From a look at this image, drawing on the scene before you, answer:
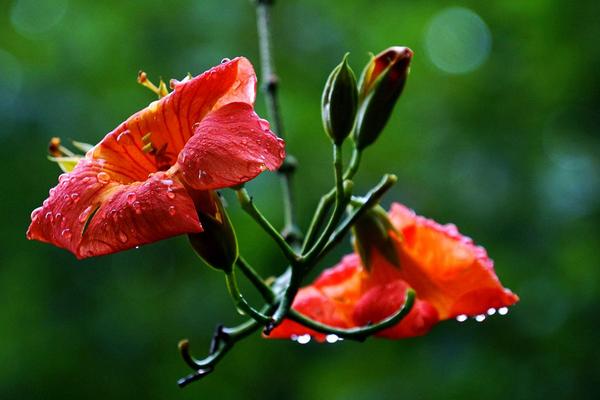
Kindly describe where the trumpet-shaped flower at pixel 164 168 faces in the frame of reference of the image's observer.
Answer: facing the viewer and to the left of the viewer
